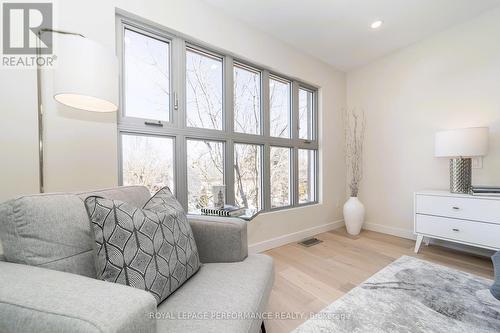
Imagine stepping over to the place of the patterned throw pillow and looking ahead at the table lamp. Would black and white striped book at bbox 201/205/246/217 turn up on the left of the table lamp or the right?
left

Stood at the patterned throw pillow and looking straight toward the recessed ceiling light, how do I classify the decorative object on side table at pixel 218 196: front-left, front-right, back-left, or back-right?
front-left

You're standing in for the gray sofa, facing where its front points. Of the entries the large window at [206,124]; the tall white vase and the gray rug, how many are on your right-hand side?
0

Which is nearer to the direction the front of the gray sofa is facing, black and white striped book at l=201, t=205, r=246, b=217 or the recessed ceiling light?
the recessed ceiling light

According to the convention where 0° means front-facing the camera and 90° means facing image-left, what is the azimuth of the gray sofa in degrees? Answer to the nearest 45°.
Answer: approximately 315°

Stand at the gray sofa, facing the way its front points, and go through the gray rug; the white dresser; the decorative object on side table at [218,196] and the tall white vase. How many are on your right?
0

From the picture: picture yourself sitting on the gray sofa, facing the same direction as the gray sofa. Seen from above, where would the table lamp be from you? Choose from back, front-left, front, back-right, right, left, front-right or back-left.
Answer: front-left

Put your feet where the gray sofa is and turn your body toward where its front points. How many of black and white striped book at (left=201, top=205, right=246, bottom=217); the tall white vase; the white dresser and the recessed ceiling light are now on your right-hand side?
0

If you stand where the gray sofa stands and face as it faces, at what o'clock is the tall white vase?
The tall white vase is roughly at 10 o'clock from the gray sofa.

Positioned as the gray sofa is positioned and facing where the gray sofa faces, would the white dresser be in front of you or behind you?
in front

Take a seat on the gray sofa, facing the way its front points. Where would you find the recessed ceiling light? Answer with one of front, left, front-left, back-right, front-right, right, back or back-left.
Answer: front-left

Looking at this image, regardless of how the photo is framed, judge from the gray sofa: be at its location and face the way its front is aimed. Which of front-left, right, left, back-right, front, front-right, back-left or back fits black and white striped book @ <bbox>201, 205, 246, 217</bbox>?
left

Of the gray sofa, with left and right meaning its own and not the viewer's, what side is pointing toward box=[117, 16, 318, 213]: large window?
left

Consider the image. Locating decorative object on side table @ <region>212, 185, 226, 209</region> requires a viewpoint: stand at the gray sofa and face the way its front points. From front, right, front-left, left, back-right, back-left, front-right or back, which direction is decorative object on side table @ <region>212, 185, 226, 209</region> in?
left

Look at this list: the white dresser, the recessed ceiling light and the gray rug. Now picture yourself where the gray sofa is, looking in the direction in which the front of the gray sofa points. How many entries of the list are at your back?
0
